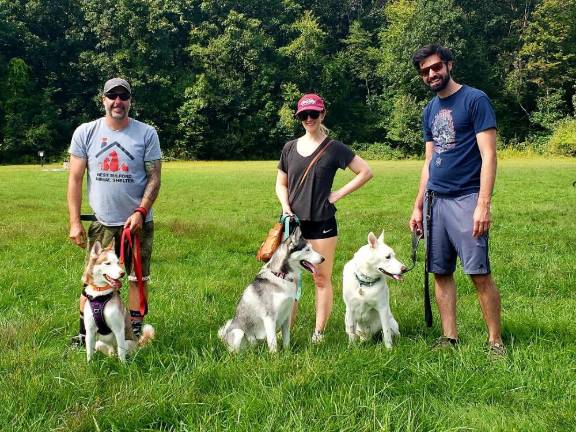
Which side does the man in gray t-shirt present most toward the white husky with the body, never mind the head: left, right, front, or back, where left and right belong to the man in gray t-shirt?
left

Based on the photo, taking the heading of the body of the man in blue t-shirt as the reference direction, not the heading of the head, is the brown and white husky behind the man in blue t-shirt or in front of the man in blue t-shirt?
in front

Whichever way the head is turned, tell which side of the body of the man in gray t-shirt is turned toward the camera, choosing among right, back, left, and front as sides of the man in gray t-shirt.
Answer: front

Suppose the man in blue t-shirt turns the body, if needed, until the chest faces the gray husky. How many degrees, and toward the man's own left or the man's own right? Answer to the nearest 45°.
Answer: approximately 45° to the man's own right

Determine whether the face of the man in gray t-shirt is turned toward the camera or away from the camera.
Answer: toward the camera

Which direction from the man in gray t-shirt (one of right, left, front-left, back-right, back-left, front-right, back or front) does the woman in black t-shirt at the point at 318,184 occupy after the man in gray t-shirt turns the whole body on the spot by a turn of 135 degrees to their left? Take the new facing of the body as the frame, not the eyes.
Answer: front-right

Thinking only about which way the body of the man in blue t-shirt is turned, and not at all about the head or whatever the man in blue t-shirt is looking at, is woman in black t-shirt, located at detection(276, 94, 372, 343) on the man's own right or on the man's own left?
on the man's own right

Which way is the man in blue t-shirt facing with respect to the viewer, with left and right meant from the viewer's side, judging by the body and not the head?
facing the viewer and to the left of the viewer

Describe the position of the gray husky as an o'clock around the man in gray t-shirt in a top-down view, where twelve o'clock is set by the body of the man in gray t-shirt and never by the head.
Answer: The gray husky is roughly at 10 o'clock from the man in gray t-shirt.
